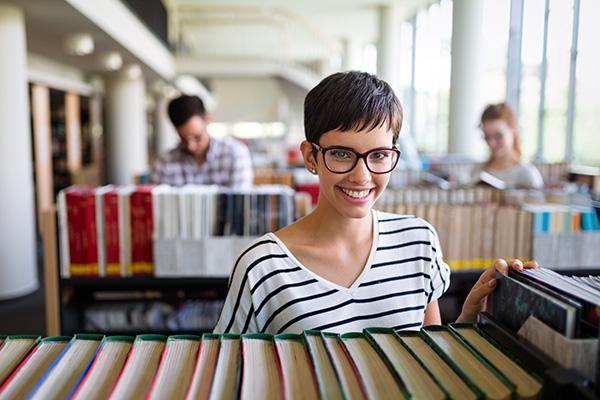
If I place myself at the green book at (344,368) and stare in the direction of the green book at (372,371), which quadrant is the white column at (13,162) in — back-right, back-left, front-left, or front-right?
back-left

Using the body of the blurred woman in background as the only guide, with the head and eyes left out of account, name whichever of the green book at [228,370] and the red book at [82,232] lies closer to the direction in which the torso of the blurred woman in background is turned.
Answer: the red book

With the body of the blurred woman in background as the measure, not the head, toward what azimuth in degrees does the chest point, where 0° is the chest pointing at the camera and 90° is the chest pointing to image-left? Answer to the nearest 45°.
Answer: approximately 45°
